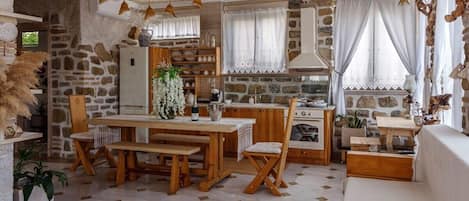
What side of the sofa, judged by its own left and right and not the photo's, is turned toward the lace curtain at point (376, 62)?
right

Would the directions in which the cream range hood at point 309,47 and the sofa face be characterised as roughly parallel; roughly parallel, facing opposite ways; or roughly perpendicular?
roughly perpendicular

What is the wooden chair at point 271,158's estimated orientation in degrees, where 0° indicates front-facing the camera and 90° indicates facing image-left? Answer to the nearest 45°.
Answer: approximately 90°

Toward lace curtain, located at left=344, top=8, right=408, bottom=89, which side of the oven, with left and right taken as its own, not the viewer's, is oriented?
left

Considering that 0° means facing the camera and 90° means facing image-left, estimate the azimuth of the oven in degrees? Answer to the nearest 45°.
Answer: approximately 0°

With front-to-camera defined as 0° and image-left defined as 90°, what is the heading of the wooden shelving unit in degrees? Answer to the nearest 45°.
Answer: approximately 0°

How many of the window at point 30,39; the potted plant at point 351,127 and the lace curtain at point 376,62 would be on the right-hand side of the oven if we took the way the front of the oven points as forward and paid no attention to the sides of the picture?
1

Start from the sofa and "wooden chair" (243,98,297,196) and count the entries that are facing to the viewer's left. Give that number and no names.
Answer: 2

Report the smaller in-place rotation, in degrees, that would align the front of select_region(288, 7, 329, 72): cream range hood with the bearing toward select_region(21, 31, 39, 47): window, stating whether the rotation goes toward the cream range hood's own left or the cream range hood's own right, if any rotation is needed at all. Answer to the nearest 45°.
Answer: approximately 90° to the cream range hood's own right

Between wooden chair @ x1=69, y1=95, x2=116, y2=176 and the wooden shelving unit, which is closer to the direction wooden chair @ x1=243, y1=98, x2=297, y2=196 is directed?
the wooden chair
